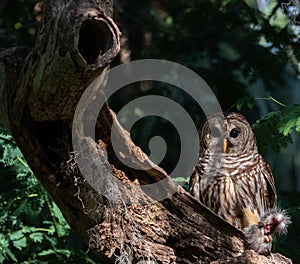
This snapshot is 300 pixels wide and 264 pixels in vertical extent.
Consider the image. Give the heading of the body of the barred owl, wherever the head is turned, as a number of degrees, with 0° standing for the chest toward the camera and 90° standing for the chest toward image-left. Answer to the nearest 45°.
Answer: approximately 0°
